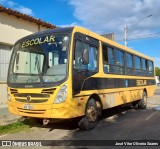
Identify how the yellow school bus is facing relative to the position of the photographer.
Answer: facing the viewer and to the left of the viewer

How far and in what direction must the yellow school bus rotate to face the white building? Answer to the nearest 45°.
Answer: approximately 90° to its right
